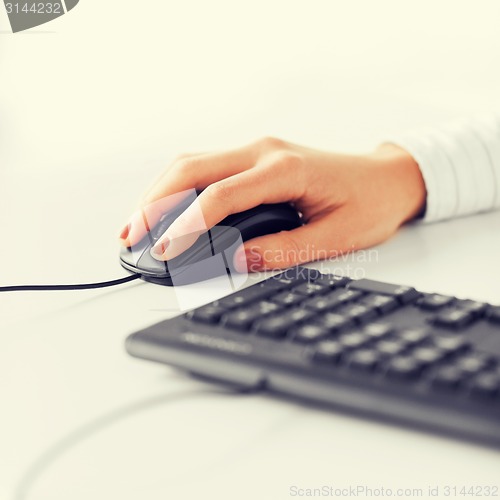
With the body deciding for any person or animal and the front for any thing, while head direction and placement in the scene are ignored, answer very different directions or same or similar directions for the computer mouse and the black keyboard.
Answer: very different directions

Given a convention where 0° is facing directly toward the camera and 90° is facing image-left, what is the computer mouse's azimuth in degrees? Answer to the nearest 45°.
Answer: approximately 45°
